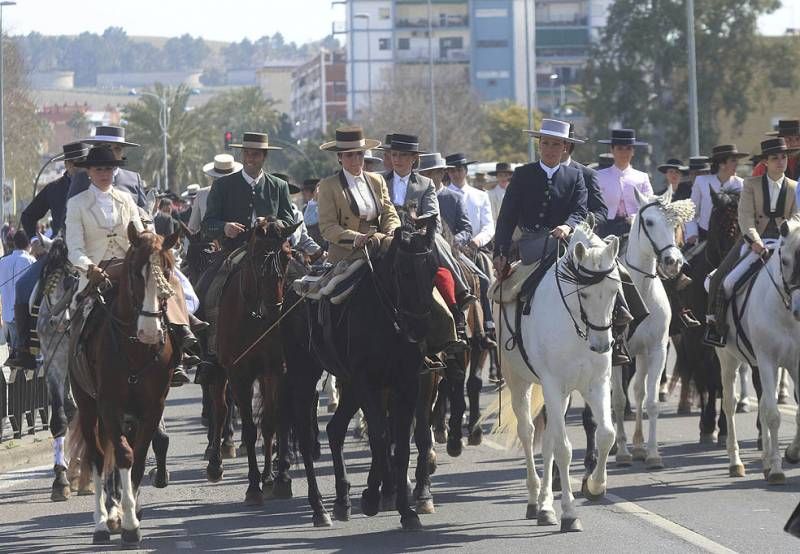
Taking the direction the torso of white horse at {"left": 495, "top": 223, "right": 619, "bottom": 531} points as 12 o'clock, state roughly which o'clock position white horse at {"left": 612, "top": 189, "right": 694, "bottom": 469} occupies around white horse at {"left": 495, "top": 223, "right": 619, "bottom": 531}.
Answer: white horse at {"left": 612, "top": 189, "right": 694, "bottom": 469} is roughly at 8 o'clock from white horse at {"left": 495, "top": 223, "right": 619, "bottom": 531}.

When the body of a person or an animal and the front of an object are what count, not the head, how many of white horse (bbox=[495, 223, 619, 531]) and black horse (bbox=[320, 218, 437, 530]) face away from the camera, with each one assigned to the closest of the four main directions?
0

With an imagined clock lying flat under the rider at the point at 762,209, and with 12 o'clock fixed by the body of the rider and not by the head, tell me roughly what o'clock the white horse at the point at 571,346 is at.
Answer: The white horse is roughly at 2 o'clock from the rider.

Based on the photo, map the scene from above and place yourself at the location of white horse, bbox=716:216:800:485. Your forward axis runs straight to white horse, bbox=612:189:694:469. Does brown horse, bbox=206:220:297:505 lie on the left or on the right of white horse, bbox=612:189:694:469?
left

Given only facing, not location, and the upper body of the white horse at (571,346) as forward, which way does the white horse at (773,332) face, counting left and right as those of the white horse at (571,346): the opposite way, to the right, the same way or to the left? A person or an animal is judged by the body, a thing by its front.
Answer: the same way

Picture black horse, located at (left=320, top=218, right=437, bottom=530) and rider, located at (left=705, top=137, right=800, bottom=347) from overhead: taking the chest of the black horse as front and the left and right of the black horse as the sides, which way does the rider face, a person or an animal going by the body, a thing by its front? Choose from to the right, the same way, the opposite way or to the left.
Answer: the same way

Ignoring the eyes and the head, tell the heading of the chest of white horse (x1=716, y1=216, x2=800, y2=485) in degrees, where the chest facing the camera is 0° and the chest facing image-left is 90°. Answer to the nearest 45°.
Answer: approximately 315°

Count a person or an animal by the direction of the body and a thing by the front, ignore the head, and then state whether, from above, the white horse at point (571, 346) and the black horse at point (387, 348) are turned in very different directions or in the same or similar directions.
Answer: same or similar directions

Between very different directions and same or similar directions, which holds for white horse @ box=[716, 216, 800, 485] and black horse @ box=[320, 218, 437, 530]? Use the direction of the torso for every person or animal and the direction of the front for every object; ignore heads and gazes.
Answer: same or similar directions

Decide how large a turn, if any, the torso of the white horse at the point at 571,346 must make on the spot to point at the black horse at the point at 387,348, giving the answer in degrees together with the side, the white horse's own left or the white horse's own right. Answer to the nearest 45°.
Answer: approximately 135° to the white horse's own right

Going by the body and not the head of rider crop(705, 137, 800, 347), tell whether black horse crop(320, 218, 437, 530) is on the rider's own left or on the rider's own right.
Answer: on the rider's own right

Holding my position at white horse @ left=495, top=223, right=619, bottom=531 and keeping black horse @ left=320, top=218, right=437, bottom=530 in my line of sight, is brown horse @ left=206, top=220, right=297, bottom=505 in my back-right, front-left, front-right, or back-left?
front-right

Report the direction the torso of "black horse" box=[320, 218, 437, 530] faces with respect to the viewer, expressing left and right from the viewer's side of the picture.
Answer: facing the viewer and to the right of the viewer
